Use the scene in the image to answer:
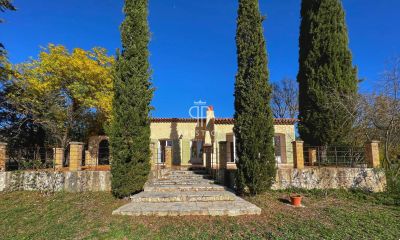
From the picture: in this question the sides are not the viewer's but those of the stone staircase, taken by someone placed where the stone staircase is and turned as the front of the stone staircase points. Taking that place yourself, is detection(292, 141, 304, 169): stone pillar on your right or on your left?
on your left

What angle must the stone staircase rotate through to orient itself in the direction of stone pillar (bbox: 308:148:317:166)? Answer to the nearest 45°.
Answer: approximately 135° to its left

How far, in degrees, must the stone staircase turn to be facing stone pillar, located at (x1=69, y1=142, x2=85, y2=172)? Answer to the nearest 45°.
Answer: approximately 135° to its right

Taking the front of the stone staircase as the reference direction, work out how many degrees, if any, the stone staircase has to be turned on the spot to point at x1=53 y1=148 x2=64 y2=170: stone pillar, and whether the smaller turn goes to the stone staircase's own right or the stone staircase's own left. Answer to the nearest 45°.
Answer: approximately 135° to the stone staircase's own right

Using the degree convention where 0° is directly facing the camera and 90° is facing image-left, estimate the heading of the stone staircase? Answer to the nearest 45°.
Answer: approximately 0°

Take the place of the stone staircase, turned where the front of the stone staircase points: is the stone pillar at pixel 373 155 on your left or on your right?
on your left

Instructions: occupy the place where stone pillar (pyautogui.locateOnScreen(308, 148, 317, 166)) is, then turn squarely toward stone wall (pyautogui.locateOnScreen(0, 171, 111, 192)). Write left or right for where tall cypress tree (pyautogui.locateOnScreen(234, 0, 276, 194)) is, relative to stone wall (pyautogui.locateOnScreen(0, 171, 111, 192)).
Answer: left

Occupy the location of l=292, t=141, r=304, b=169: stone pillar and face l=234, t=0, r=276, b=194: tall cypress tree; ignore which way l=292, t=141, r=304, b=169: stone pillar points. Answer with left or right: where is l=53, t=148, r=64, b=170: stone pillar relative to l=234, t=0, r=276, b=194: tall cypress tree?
right
